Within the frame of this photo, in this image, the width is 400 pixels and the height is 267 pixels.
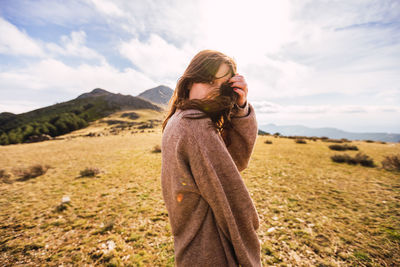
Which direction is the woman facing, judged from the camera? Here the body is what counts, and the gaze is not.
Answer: to the viewer's right

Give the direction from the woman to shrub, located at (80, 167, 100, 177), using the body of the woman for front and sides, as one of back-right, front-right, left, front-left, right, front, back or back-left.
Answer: back-left

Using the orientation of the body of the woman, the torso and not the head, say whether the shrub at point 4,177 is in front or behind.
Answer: behind

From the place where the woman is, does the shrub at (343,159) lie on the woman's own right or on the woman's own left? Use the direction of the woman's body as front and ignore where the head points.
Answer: on the woman's own left

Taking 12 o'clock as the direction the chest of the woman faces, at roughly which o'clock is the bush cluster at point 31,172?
The bush cluster is roughly at 7 o'clock from the woman.

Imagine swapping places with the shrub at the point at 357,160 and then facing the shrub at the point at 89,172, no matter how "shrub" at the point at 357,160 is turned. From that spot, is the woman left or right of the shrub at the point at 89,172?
left

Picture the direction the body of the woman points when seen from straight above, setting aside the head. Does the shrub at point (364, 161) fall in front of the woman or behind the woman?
in front

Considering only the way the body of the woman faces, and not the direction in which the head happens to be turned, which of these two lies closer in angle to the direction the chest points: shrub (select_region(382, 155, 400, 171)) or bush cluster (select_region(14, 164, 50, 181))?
the shrub

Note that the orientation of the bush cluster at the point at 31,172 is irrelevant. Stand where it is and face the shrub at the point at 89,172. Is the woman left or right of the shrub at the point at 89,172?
right
